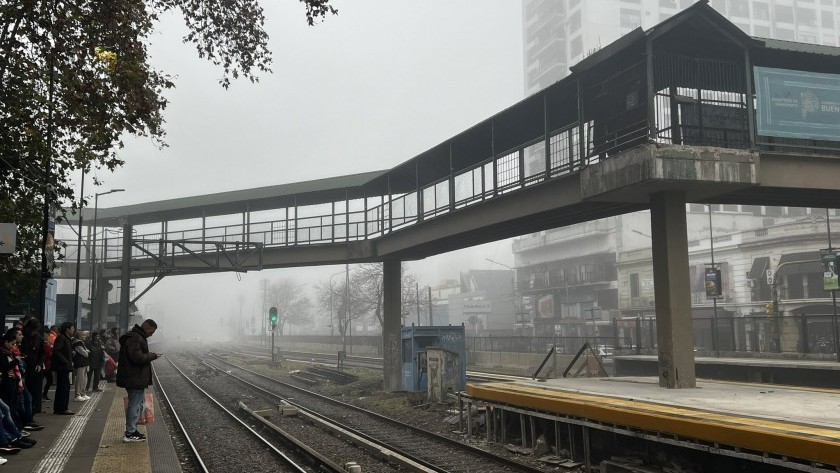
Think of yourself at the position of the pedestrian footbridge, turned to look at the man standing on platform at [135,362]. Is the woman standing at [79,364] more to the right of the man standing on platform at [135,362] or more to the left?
right

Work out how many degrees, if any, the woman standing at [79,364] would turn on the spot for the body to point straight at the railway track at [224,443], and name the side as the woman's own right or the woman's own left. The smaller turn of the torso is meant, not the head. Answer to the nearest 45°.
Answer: approximately 45° to the woman's own right

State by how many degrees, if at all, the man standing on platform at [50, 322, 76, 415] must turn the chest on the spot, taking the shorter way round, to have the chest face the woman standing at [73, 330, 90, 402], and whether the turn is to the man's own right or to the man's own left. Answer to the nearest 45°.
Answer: approximately 90° to the man's own left

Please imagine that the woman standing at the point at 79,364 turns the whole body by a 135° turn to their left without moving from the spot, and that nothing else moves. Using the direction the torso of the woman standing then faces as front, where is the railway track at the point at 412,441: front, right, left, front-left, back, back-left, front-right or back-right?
back

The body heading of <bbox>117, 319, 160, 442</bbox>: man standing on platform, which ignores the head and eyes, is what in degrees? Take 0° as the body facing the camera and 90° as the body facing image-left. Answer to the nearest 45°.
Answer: approximately 270°

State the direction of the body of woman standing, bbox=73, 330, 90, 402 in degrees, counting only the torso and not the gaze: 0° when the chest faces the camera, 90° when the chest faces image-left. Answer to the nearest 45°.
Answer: approximately 270°

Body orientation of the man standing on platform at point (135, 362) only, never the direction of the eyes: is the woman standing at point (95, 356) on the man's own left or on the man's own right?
on the man's own left

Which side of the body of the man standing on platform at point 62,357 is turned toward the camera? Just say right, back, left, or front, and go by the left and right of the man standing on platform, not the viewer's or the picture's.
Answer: right

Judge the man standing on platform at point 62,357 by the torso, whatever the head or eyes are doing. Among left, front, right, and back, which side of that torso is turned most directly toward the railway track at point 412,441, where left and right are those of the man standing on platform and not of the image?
front
